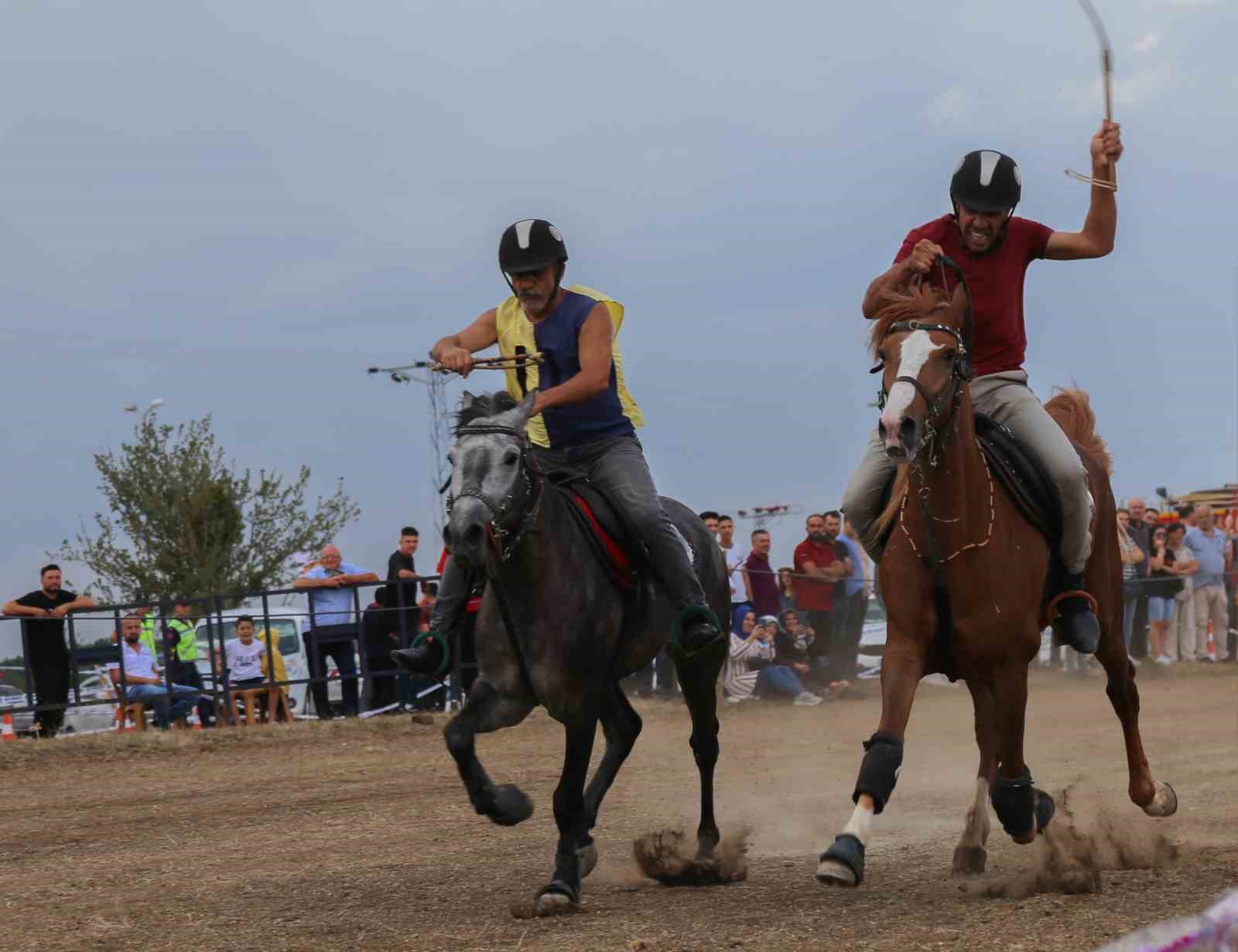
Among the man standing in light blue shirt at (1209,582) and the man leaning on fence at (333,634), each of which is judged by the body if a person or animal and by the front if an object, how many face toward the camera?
2

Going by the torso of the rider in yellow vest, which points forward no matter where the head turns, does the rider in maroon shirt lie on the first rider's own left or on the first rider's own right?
on the first rider's own left

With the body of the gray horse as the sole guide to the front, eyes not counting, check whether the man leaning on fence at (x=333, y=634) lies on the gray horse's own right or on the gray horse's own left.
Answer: on the gray horse's own right

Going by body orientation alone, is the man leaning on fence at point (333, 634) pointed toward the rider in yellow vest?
yes

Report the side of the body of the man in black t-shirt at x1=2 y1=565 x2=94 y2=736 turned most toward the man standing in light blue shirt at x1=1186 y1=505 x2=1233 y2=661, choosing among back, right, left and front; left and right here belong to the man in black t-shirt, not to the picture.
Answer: left

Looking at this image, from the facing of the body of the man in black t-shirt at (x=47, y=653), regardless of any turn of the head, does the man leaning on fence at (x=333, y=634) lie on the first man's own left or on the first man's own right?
on the first man's own left

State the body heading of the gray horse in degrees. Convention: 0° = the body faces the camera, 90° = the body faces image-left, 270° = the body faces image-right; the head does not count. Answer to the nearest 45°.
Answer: approximately 45°

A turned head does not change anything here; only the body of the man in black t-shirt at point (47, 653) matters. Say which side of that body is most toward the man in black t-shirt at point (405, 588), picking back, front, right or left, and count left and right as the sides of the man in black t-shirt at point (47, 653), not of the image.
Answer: left
